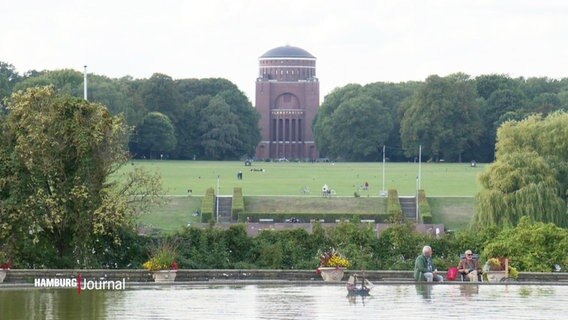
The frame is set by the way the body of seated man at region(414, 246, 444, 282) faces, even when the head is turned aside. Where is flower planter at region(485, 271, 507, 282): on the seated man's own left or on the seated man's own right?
on the seated man's own left

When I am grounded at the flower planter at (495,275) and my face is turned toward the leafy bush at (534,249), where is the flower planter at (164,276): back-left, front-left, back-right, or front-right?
back-left

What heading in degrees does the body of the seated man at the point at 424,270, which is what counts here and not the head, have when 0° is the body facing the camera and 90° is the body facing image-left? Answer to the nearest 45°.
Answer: approximately 315°

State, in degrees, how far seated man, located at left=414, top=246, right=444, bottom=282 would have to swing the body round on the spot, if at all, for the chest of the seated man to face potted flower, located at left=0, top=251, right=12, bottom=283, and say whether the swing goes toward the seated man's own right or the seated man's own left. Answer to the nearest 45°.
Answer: approximately 135° to the seated man's own right
